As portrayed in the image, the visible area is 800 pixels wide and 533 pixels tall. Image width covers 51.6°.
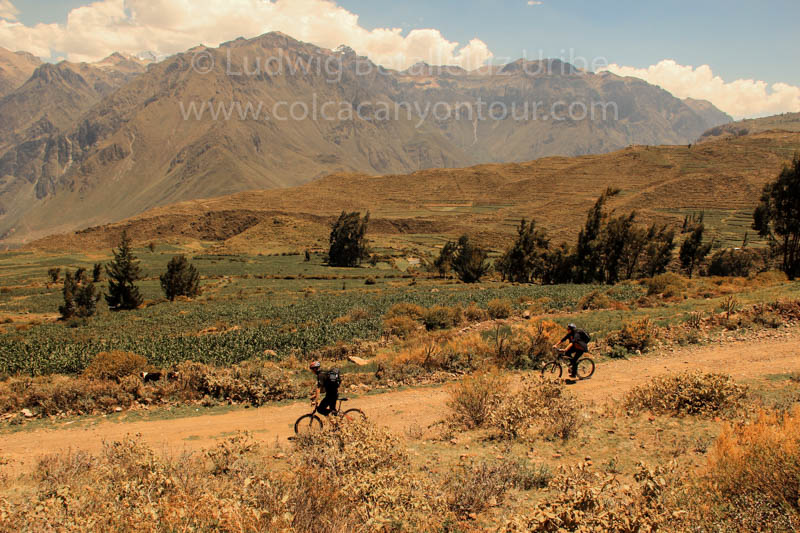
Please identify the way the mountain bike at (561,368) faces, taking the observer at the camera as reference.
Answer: facing to the left of the viewer

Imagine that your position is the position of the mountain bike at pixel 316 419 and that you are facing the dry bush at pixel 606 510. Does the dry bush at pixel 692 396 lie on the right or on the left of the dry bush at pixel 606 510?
left

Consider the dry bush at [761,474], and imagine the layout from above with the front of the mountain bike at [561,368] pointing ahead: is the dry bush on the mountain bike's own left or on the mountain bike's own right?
on the mountain bike's own left

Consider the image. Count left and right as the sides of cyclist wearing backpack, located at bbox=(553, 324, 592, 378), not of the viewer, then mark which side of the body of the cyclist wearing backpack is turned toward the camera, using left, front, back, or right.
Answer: left

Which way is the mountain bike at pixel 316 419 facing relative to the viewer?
to the viewer's left
